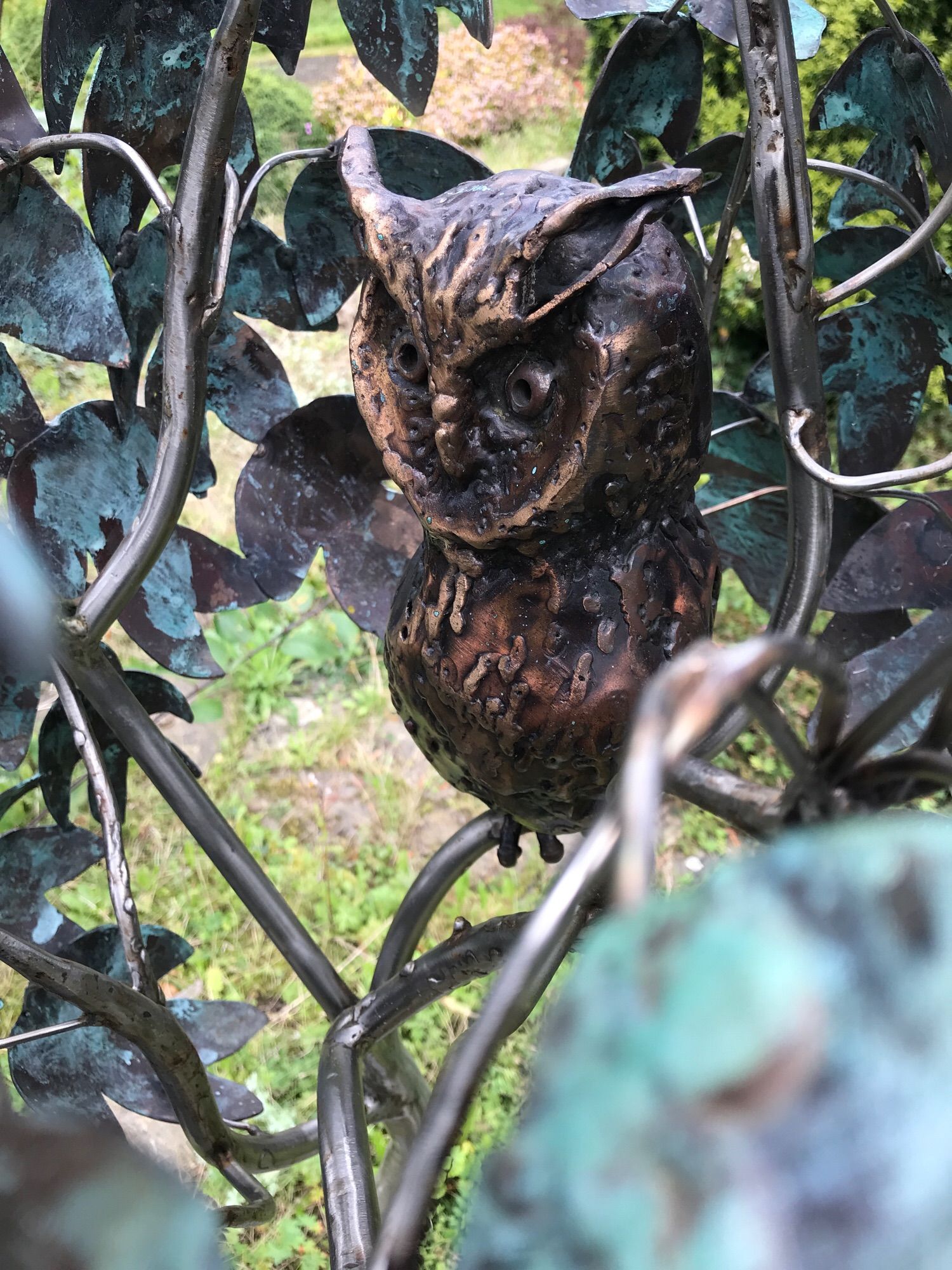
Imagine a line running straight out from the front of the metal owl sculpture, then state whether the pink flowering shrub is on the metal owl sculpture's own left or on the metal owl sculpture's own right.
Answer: on the metal owl sculpture's own right

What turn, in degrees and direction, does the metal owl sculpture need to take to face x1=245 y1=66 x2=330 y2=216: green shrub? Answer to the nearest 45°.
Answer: approximately 135° to its right

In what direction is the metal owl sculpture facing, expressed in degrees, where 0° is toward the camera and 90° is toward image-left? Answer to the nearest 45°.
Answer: approximately 45°
